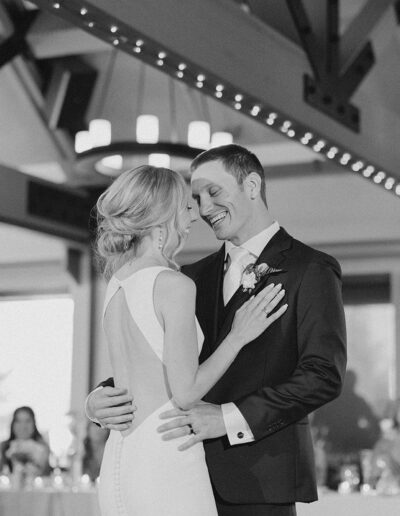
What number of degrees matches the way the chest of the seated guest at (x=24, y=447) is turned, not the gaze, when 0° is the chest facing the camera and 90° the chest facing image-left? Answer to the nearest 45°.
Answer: approximately 0°

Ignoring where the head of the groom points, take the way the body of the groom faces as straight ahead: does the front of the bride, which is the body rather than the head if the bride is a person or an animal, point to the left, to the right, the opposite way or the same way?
the opposite way

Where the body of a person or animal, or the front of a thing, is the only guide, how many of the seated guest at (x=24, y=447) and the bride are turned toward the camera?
1

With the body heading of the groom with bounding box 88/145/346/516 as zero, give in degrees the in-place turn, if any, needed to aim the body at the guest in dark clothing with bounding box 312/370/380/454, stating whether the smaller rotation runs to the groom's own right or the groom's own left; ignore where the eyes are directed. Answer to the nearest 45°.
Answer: approximately 135° to the groom's own right

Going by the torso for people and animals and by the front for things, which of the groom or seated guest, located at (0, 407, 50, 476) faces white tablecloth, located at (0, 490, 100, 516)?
the seated guest

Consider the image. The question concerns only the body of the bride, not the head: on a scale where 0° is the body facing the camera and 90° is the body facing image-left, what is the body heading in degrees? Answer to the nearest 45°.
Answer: approximately 225°
